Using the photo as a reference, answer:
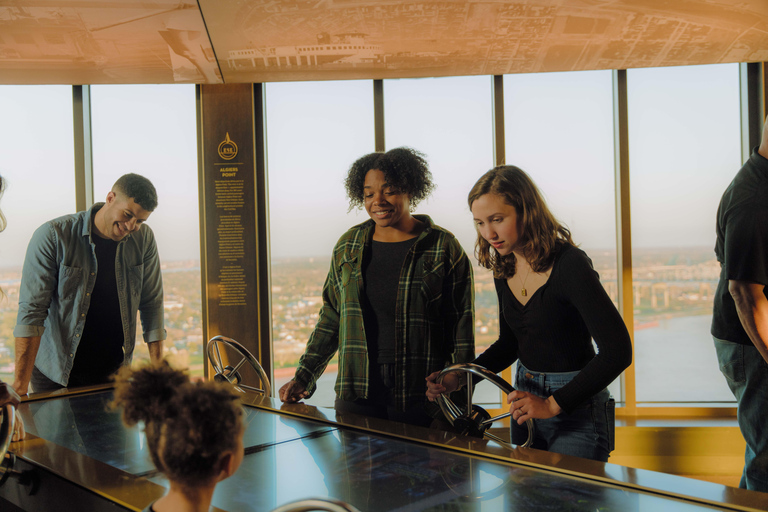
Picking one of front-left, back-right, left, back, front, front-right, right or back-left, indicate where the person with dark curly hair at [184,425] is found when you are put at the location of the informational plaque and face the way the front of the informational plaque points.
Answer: front

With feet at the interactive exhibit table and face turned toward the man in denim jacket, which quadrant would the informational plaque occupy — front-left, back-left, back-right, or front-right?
front-right

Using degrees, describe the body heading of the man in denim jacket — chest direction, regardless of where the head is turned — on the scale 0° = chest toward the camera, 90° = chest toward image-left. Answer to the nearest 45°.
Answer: approximately 315°

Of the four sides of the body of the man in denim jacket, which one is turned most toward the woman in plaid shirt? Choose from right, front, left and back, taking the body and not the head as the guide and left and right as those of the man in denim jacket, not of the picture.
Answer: front

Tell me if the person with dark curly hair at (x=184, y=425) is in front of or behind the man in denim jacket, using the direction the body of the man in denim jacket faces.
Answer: in front

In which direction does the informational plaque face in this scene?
toward the camera

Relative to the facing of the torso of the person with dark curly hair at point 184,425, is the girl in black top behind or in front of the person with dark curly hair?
in front

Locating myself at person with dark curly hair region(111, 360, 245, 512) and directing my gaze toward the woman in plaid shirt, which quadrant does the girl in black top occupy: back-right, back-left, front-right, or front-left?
front-right

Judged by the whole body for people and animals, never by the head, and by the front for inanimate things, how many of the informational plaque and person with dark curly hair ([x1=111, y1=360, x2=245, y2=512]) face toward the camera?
1

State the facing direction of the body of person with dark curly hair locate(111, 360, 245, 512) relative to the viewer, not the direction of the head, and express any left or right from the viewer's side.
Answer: facing away from the viewer and to the right of the viewer

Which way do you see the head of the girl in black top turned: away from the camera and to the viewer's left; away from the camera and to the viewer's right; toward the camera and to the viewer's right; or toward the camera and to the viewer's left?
toward the camera and to the viewer's left

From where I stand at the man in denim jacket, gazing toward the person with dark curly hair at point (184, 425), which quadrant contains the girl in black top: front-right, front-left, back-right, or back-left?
front-left

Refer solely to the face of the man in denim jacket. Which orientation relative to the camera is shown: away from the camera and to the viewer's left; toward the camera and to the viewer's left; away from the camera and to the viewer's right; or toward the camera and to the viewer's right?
toward the camera and to the viewer's right

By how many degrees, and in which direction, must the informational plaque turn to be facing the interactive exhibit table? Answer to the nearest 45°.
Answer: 0° — it already faces it
